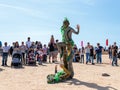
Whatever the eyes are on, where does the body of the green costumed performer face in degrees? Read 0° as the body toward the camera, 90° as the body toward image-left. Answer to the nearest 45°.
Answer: approximately 45°

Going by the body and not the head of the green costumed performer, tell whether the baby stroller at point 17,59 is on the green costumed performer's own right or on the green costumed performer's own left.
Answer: on the green costumed performer's own right

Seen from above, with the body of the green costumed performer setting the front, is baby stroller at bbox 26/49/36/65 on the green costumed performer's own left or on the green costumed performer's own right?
on the green costumed performer's own right
